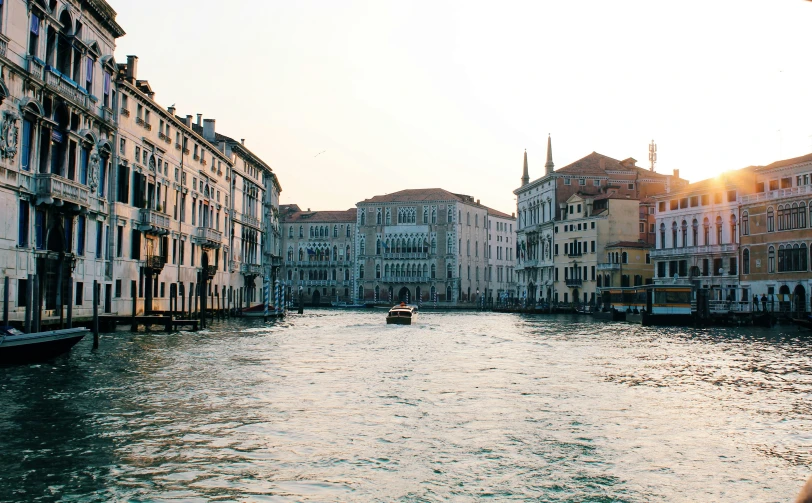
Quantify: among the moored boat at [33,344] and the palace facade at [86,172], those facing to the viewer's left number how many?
0

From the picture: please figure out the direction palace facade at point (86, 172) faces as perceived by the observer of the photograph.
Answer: facing the viewer and to the right of the viewer

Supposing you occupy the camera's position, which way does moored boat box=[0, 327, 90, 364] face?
facing to the right of the viewer

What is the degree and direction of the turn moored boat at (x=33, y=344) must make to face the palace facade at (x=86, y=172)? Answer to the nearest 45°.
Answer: approximately 90° to its left

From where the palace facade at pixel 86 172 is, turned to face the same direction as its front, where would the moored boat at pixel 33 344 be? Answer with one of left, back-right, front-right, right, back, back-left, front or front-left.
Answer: front-right
